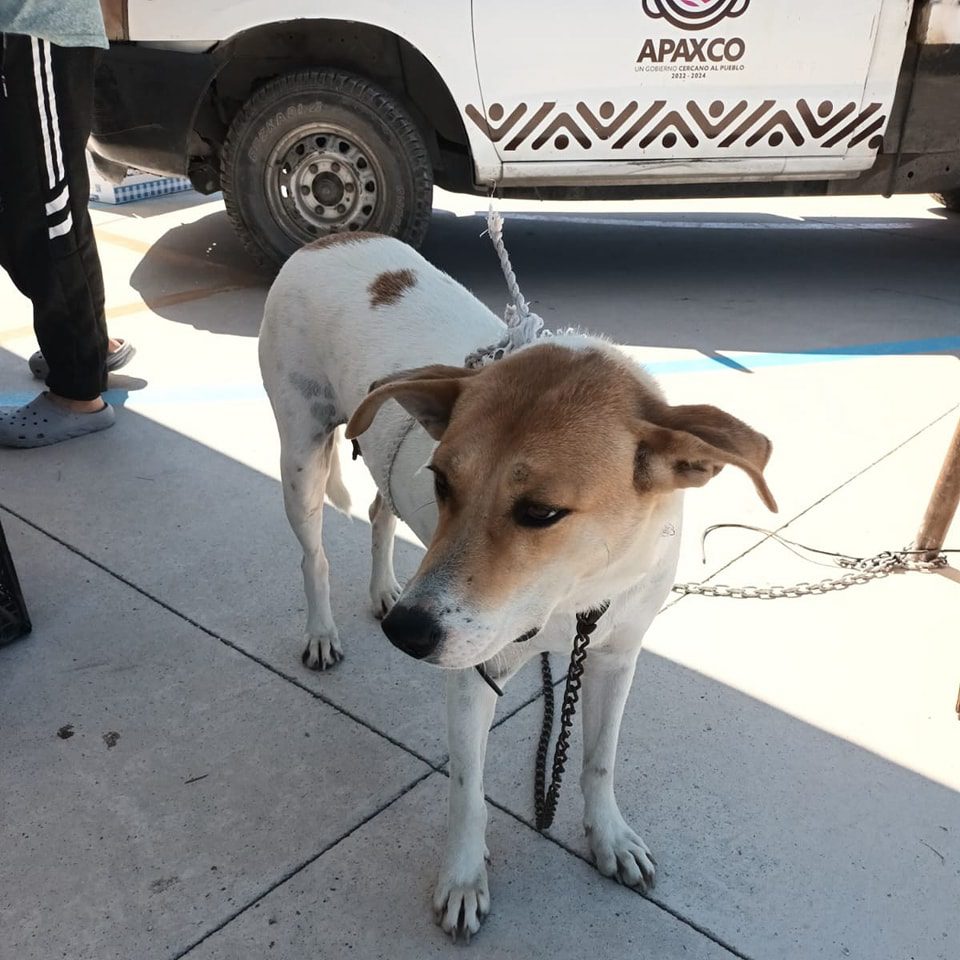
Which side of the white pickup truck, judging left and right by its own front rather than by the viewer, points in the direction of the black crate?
left

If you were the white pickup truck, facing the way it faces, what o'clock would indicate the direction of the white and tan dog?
The white and tan dog is roughly at 9 o'clock from the white pickup truck.

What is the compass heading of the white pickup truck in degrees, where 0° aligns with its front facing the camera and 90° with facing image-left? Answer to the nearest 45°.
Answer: approximately 90°

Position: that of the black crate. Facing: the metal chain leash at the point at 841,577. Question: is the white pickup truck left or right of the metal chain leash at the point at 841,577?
left

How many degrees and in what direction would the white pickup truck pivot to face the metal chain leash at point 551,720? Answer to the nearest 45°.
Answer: approximately 90° to its left

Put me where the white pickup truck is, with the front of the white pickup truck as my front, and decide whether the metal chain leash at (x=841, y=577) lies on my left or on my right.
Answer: on my left
